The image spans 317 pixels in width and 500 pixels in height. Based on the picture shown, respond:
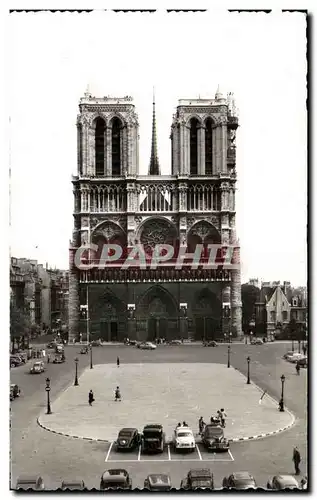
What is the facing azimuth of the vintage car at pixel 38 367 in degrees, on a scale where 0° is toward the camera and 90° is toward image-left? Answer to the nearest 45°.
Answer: approximately 45°

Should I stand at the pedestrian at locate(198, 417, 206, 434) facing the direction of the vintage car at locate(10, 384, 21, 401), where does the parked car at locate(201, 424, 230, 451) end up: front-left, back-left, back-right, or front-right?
back-left

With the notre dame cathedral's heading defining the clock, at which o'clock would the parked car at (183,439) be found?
The parked car is roughly at 12 o'clock from the notre dame cathedral.

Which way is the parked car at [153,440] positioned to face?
away from the camera

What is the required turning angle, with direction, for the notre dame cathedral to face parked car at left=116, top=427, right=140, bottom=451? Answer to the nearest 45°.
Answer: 0° — it already faces it

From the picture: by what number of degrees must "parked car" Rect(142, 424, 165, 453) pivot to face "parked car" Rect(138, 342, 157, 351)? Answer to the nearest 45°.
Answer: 0° — it already faces it

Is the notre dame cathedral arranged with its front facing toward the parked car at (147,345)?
yes

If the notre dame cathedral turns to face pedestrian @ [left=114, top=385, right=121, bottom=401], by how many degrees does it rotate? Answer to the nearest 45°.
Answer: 0° — it already faces them
